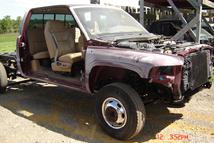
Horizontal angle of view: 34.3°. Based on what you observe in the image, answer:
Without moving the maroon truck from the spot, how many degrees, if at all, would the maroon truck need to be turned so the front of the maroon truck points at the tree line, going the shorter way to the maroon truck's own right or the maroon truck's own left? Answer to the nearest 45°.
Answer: approximately 135° to the maroon truck's own left

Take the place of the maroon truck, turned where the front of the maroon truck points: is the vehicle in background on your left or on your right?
on your left

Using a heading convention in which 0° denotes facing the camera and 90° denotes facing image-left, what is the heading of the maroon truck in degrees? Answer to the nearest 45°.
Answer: approximately 315°
